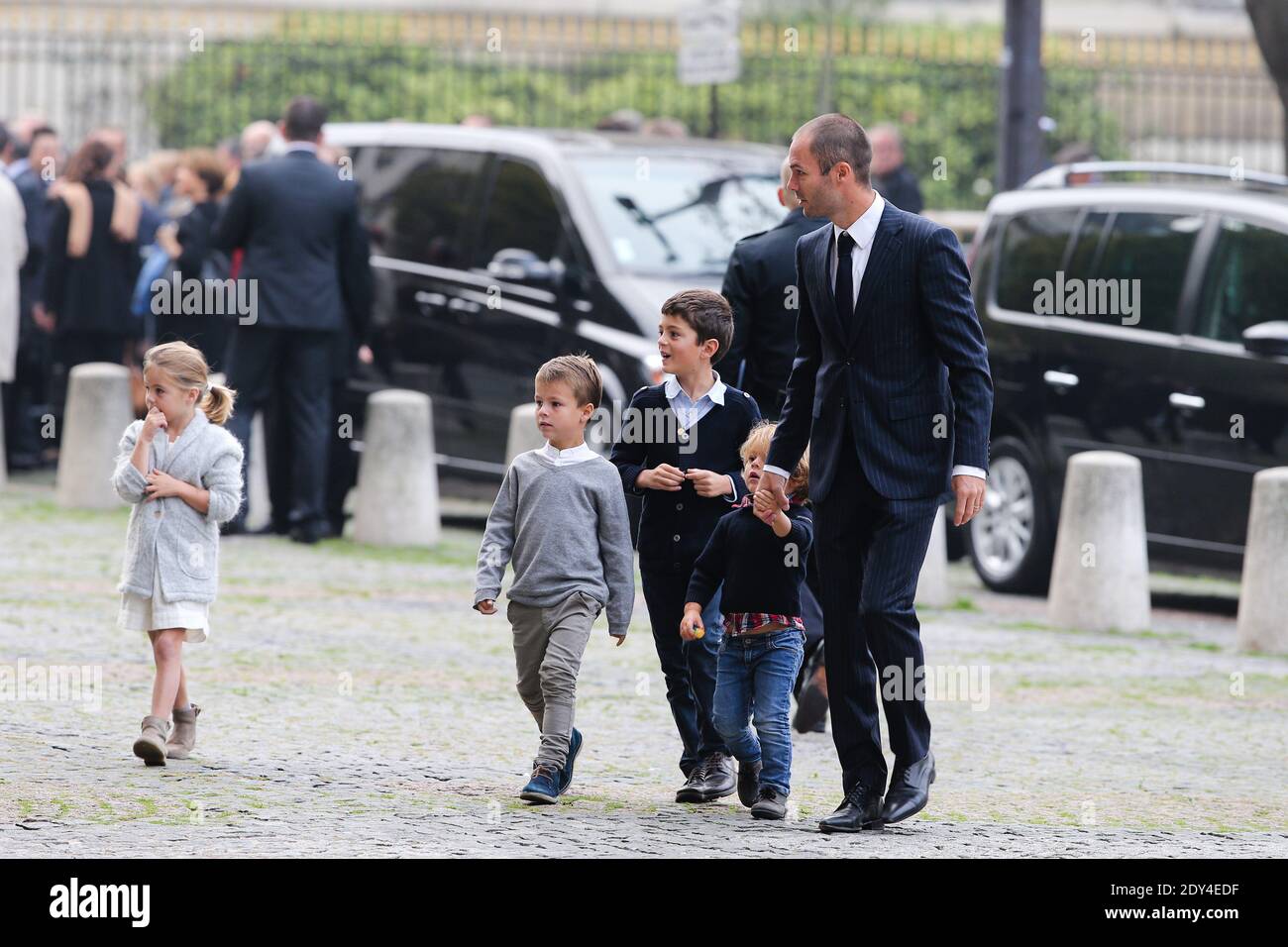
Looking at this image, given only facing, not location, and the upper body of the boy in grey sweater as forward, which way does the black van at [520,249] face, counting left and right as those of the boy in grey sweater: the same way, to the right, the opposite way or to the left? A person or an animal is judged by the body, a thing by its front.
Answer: to the left

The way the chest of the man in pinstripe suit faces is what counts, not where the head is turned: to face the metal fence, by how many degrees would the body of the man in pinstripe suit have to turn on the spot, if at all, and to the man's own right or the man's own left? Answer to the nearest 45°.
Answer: approximately 135° to the man's own right

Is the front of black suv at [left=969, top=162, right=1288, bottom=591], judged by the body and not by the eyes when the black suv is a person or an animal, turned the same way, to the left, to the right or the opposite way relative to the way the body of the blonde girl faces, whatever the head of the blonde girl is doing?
to the left

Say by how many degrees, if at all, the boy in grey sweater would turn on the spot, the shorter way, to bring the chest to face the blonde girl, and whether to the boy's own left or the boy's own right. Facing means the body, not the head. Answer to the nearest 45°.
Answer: approximately 90° to the boy's own right

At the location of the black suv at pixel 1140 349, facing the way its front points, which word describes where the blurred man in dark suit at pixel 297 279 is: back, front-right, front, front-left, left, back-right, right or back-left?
back-right

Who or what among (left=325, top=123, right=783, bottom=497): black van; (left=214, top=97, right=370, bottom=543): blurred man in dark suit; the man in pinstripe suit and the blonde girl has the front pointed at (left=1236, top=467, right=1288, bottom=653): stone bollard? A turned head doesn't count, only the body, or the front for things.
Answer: the black van

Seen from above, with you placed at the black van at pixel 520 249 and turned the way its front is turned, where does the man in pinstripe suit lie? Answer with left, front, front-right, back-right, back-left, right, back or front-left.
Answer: front-right

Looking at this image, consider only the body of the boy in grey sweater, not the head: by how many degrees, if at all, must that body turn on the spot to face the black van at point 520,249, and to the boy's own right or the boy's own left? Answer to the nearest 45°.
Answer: approximately 135° to the boy's own right

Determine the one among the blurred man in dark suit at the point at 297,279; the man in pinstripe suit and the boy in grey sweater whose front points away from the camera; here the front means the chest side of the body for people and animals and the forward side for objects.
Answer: the blurred man in dark suit

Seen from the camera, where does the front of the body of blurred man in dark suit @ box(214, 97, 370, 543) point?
away from the camera

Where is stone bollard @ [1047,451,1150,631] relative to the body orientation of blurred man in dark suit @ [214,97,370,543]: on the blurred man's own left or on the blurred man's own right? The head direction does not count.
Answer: on the blurred man's own right

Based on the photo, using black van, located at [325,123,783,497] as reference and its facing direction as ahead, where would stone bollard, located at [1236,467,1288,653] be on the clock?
The stone bollard is roughly at 12 o'clock from the black van.

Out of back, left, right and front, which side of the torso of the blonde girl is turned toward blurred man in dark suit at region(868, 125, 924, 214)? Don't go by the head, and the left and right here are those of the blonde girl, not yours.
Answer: back

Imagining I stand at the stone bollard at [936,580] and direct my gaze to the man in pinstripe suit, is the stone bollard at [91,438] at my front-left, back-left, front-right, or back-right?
back-right

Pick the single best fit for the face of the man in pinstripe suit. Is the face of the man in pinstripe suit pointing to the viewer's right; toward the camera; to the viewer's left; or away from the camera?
to the viewer's left

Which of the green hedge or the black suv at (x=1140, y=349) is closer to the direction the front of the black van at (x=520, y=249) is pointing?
the black suv

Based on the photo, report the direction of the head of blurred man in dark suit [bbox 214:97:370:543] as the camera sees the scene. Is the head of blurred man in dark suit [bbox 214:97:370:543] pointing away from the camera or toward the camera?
away from the camera

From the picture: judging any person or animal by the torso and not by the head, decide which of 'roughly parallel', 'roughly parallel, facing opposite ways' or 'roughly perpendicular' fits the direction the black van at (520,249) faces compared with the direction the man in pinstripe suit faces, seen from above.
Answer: roughly perpendicular

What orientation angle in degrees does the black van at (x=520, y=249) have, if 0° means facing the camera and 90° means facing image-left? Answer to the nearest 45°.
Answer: approximately 315°

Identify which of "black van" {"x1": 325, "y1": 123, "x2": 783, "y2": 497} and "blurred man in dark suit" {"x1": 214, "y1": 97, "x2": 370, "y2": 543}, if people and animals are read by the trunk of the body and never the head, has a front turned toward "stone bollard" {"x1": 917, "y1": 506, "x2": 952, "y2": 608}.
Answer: the black van
